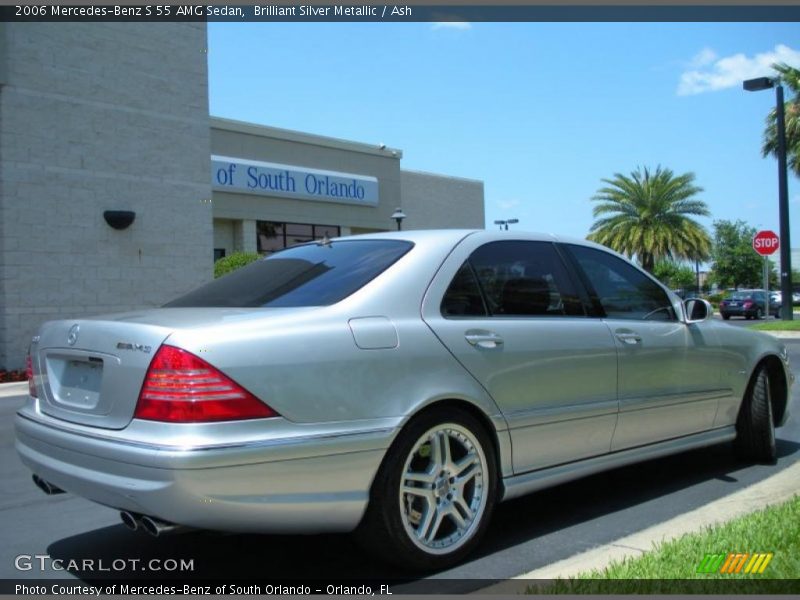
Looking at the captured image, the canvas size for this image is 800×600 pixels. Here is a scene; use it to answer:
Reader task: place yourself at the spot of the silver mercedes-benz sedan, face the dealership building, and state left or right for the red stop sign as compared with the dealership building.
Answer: right

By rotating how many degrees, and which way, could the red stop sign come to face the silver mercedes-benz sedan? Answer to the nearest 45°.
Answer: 0° — it already faces it

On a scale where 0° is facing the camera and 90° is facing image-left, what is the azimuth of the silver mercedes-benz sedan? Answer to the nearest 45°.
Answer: approximately 225°

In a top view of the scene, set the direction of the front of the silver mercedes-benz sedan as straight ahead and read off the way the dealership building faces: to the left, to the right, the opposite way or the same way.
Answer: to the right

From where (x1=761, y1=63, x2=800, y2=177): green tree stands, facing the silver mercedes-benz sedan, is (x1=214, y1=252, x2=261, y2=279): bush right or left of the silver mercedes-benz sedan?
right

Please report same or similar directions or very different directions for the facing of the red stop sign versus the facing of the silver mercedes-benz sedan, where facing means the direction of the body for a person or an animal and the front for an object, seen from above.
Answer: very different directions

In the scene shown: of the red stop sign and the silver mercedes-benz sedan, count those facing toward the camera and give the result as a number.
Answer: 1

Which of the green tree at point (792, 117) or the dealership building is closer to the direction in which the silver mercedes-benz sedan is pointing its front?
the green tree
